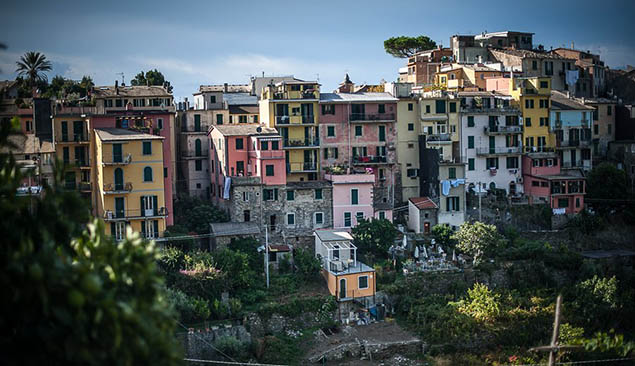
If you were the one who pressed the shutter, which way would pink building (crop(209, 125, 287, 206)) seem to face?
facing the viewer

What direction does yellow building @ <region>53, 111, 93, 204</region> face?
toward the camera

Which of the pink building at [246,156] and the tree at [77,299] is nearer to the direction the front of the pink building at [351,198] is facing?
the tree

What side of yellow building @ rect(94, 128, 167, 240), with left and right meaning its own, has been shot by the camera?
front

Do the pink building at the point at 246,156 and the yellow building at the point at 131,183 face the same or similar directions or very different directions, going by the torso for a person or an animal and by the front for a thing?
same or similar directions

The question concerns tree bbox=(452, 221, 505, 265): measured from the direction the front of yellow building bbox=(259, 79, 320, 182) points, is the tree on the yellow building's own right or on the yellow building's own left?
on the yellow building's own left

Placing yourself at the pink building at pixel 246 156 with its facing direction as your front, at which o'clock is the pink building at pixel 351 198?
the pink building at pixel 351 198 is roughly at 9 o'clock from the pink building at pixel 246 156.

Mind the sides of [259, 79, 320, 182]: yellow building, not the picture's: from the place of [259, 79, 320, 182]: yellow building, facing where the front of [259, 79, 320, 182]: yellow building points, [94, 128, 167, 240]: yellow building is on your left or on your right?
on your right

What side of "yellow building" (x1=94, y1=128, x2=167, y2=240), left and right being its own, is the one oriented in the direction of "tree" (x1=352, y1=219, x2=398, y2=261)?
left

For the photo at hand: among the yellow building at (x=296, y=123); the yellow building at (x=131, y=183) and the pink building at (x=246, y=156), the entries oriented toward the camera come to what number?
3

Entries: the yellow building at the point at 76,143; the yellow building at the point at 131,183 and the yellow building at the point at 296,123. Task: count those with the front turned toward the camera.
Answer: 3

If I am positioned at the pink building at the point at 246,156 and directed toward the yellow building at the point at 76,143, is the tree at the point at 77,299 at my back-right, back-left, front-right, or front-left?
front-left
